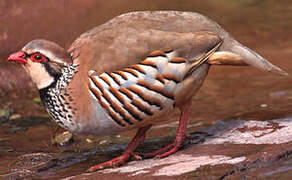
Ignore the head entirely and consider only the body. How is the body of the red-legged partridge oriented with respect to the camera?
to the viewer's left
